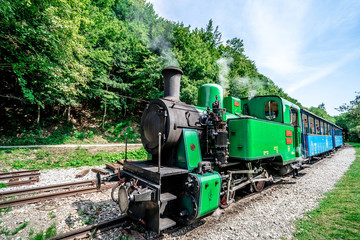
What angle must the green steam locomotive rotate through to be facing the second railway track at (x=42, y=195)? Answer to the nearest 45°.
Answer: approximately 45° to its right

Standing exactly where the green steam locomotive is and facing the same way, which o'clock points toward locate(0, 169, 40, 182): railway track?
The railway track is roughly at 2 o'clock from the green steam locomotive.
